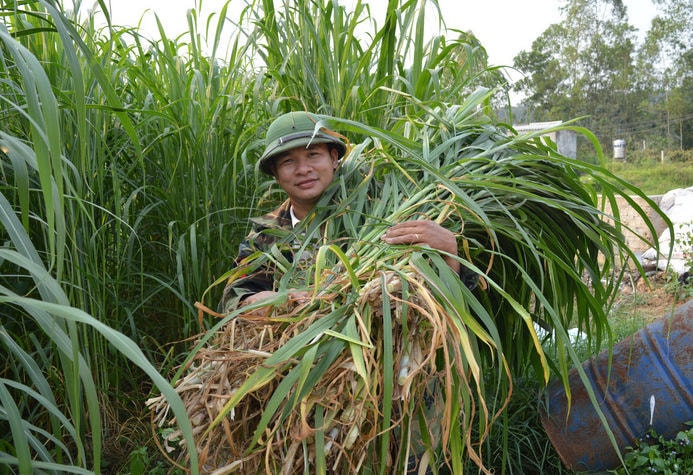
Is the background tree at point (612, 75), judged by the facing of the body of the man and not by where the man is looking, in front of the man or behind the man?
behind

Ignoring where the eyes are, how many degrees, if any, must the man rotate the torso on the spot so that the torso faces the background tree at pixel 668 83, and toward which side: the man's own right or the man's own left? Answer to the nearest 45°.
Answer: approximately 135° to the man's own left

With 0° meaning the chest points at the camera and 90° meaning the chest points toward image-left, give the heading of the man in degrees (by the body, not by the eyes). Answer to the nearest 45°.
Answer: approximately 0°
